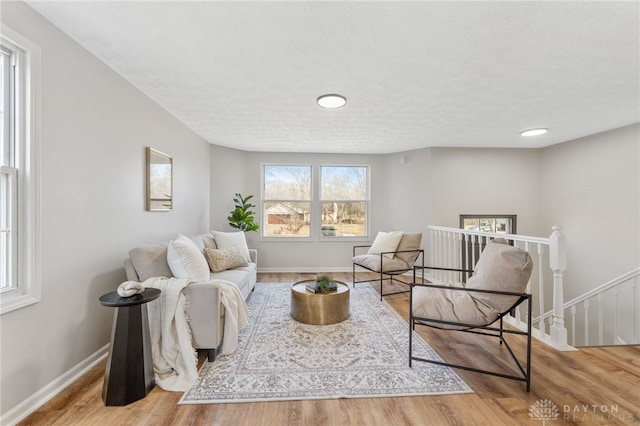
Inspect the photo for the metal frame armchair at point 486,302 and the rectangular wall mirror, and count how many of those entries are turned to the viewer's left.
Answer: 1

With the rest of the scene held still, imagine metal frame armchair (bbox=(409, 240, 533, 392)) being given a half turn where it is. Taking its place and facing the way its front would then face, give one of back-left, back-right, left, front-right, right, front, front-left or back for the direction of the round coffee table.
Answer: back

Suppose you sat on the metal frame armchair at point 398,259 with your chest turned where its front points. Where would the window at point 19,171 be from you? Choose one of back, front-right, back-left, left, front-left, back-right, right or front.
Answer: front

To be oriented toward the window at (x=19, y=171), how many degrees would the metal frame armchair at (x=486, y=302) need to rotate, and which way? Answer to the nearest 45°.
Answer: approximately 45° to its left

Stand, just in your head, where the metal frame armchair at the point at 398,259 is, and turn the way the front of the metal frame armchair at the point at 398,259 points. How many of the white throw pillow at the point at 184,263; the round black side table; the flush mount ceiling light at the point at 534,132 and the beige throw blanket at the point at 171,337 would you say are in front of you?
3

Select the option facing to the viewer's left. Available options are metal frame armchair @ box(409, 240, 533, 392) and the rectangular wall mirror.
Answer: the metal frame armchair

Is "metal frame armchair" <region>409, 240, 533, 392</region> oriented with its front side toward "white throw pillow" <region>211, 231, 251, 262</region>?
yes

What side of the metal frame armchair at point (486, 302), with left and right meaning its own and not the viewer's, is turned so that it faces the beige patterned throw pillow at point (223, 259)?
front

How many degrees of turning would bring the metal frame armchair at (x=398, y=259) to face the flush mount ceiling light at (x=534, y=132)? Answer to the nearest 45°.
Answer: approximately 135° to its left

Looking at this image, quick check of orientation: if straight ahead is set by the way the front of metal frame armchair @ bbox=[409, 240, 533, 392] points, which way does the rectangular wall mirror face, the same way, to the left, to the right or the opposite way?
the opposite way

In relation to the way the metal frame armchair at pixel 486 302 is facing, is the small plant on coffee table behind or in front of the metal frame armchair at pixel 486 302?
in front

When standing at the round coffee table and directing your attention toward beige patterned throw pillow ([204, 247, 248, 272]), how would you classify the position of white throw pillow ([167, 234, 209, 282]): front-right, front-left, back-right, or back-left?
front-left

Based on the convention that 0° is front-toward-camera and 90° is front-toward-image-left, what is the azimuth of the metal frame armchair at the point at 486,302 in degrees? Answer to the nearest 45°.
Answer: approximately 90°

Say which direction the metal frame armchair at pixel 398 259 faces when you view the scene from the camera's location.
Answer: facing the viewer and to the left of the viewer

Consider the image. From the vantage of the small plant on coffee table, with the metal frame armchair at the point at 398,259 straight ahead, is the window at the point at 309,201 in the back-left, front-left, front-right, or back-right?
front-left

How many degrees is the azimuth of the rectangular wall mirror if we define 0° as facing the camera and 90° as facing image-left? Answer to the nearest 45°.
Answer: approximately 315°

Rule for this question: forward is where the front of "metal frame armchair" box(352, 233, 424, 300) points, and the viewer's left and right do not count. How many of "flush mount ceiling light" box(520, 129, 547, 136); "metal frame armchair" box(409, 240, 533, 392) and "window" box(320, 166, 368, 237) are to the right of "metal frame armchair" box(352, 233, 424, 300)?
1
